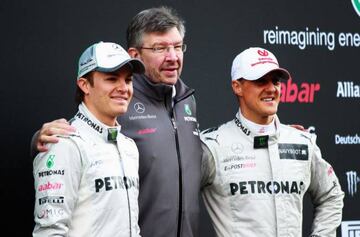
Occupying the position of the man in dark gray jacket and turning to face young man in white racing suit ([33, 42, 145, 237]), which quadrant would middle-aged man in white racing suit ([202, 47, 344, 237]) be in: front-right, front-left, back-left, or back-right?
back-left

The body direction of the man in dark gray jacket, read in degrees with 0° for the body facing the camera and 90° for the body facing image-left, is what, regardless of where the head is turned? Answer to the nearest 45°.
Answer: approximately 315°

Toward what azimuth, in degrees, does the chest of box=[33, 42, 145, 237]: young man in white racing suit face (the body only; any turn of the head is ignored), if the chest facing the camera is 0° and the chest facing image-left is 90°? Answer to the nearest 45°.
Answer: approximately 315°

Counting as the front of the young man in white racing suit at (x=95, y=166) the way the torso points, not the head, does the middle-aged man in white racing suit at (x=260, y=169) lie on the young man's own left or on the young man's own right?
on the young man's own left
